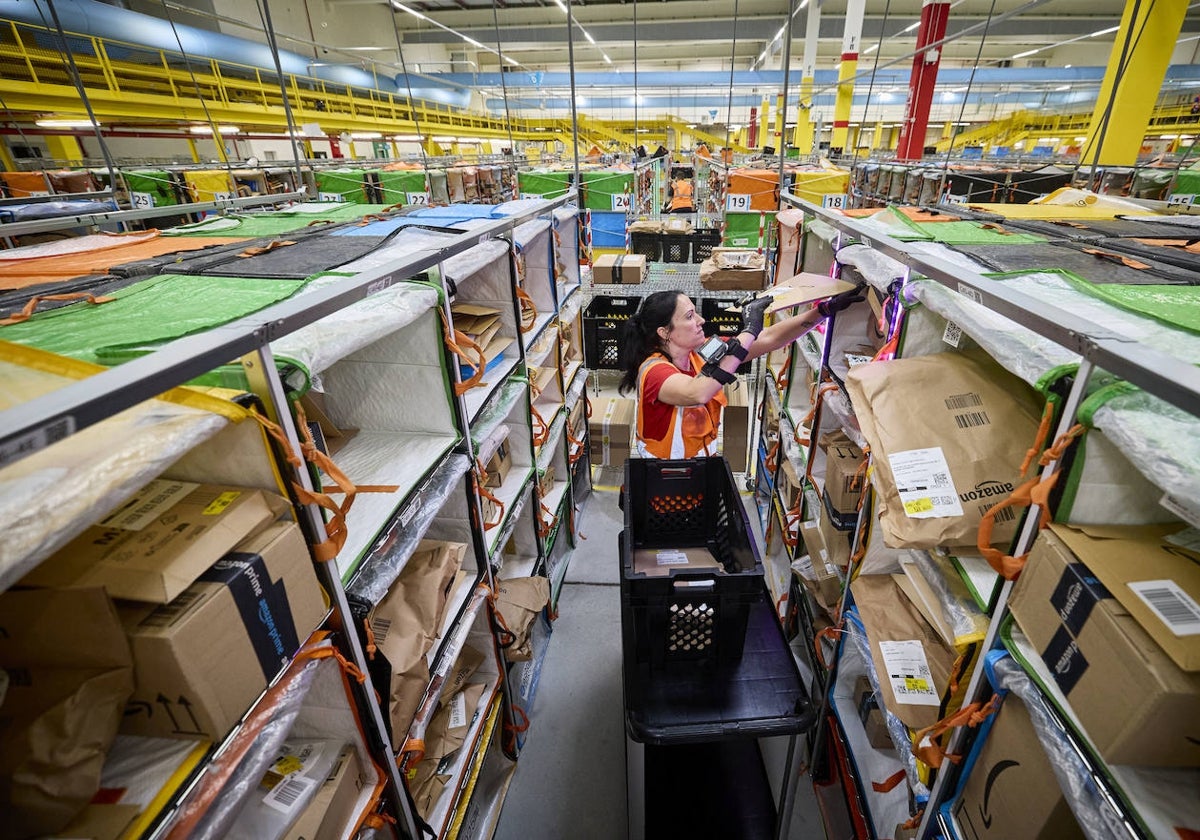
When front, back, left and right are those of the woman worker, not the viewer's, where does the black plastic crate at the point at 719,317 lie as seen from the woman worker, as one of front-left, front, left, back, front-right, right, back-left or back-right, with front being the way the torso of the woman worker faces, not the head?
left

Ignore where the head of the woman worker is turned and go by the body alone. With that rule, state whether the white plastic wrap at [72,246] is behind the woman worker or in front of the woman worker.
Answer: behind

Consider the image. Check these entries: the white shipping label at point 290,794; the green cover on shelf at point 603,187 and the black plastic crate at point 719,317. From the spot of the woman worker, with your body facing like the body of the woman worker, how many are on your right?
1

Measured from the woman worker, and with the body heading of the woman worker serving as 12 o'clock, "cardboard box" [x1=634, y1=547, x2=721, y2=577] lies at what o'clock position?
The cardboard box is roughly at 3 o'clock from the woman worker.

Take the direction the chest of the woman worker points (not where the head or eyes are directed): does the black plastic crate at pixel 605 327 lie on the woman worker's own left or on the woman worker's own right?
on the woman worker's own left

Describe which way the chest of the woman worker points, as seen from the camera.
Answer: to the viewer's right

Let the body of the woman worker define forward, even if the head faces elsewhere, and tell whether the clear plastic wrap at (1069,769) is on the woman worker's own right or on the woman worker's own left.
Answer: on the woman worker's own right

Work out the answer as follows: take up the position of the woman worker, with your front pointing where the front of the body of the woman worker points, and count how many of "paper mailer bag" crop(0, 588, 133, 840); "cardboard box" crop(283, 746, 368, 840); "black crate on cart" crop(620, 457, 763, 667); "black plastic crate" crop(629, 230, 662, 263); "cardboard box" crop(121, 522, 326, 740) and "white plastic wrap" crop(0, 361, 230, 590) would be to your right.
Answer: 5

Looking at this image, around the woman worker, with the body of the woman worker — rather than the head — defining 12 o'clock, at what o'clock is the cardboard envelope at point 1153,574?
The cardboard envelope is roughly at 2 o'clock from the woman worker.

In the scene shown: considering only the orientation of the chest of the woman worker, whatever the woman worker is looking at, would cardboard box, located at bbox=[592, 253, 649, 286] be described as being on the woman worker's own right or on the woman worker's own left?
on the woman worker's own left

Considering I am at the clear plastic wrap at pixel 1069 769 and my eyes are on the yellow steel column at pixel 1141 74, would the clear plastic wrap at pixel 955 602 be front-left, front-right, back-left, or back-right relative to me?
front-left

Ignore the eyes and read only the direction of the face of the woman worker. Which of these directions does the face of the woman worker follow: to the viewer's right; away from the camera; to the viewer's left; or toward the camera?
to the viewer's right

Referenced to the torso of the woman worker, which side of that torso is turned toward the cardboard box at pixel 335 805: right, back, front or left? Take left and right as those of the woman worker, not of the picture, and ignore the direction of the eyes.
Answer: right

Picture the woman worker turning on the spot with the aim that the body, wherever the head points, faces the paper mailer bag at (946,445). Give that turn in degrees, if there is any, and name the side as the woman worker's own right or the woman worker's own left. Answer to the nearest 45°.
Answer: approximately 45° to the woman worker's own right
